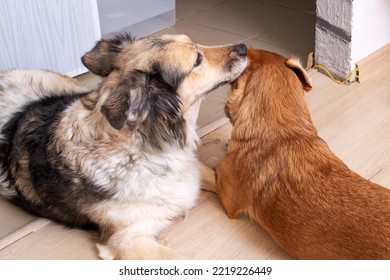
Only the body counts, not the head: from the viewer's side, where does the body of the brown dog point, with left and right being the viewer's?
facing away from the viewer and to the left of the viewer
